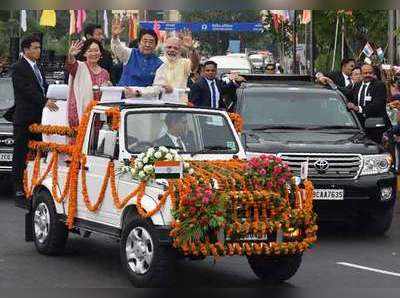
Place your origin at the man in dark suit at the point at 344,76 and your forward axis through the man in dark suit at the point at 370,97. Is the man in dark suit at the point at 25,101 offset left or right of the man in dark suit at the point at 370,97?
right

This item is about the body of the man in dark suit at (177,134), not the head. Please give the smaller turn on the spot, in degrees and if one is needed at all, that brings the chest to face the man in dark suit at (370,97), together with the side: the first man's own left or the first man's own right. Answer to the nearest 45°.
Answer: approximately 90° to the first man's own left

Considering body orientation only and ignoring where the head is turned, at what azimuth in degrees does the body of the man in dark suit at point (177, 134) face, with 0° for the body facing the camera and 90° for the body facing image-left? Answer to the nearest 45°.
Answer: approximately 315°

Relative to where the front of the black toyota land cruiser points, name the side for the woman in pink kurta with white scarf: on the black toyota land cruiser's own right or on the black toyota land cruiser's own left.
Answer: on the black toyota land cruiser's own right

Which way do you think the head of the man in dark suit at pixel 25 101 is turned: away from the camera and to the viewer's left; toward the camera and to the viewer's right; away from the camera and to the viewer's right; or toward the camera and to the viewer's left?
toward the camera and to the viewer's right

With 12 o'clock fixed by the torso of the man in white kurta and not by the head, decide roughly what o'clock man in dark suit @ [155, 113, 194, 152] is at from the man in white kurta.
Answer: The man in dark suit is roughly at 12 o'clock from the man in white kurta.

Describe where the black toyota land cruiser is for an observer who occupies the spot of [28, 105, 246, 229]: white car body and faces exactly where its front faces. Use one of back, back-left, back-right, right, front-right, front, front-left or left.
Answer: left
